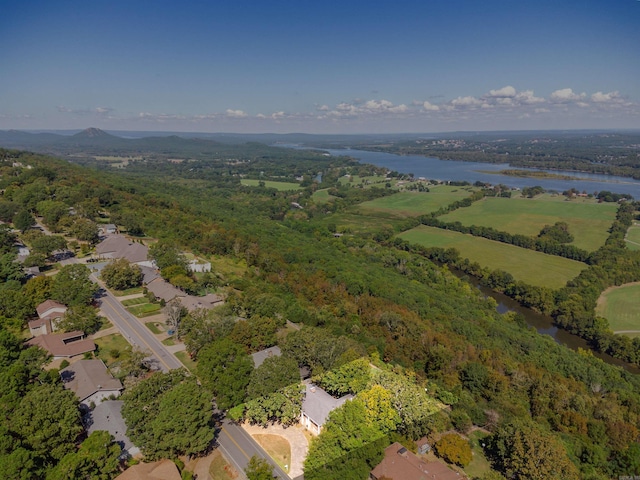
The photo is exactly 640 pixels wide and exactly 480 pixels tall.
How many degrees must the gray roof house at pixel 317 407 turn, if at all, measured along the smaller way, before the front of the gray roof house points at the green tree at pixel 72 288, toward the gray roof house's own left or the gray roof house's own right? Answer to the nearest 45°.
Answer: approximately 90° to the gray roof house's own right

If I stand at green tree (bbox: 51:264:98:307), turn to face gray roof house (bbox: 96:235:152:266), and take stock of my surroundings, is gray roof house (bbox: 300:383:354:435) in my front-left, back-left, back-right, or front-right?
back-right

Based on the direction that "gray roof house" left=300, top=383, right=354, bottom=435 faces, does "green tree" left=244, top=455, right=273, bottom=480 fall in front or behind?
in front

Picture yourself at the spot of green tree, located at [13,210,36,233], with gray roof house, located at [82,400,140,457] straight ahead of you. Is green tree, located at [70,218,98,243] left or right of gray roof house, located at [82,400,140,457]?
left

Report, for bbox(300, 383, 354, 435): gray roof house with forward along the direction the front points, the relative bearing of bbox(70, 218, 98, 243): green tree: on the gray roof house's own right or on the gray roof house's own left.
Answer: on the gray roof house's own right

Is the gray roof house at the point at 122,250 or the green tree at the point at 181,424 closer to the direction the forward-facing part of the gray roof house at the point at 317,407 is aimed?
the green tree

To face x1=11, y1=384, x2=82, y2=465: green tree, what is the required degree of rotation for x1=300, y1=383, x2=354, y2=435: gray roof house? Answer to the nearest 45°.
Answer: approximately 45° to its right

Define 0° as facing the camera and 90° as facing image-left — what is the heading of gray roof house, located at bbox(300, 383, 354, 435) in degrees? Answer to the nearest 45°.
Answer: approximately 45°

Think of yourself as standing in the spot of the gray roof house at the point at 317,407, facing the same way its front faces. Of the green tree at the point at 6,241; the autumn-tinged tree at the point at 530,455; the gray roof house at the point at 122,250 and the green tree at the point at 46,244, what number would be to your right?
3

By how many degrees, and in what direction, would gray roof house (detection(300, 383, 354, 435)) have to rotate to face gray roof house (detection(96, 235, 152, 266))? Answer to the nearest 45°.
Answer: approximately 90° to its right

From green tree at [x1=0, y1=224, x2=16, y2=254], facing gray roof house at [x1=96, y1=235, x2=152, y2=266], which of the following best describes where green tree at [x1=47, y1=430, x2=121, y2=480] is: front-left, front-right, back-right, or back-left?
front-right

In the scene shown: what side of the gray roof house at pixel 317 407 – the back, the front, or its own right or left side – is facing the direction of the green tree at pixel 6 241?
right
